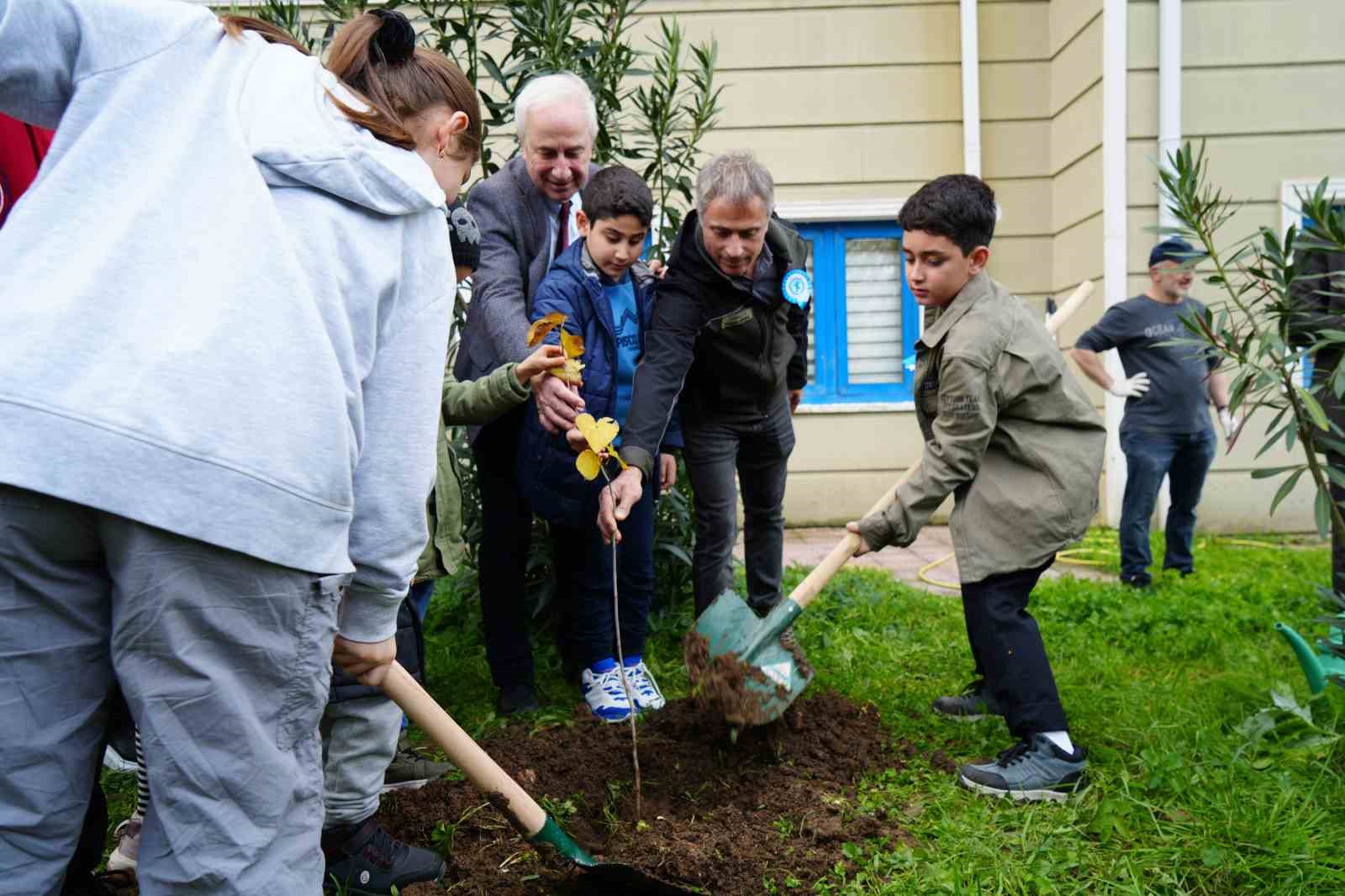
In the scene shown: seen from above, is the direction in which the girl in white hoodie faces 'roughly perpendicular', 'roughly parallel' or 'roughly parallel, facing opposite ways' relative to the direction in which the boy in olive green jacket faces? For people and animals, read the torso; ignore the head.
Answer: roughly perpendicular

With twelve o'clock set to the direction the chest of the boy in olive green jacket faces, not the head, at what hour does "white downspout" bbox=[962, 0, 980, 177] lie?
The white downspout is roughly at 3 o'clock from the boy in olive green jacket.

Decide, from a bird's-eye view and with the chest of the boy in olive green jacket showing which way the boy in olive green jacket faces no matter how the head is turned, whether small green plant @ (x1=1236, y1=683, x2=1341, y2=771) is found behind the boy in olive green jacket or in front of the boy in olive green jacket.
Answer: behind

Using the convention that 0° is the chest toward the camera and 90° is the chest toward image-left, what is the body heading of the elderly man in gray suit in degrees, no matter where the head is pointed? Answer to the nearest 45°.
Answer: approximately 315°

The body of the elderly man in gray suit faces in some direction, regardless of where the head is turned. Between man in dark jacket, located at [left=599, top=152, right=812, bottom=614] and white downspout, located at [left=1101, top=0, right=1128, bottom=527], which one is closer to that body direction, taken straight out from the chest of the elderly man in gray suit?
the man in dark jacket

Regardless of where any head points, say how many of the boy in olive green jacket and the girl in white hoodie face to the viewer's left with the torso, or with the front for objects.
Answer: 1

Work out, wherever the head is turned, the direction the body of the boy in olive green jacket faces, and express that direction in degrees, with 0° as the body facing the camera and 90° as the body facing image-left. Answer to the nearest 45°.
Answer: approximately 90°

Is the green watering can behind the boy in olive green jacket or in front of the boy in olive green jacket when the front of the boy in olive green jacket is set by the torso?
behind

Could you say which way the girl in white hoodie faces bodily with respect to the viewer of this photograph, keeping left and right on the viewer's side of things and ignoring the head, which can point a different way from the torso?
facing away from the viewer and to the right of the viewer
